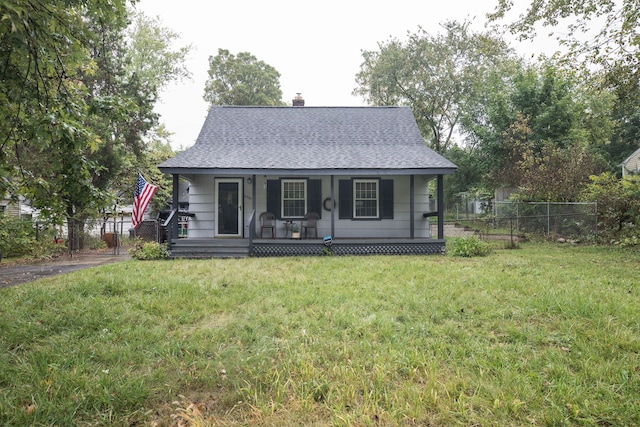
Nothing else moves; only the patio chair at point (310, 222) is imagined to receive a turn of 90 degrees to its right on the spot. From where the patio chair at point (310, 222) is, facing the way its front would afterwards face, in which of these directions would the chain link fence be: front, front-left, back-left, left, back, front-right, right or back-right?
back-right

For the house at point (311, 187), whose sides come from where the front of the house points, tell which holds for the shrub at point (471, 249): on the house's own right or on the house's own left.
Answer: on the house's own left

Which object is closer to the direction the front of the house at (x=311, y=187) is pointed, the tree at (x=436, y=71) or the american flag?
the american flag

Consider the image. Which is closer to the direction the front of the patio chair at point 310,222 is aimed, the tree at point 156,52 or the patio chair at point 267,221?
the patio chair

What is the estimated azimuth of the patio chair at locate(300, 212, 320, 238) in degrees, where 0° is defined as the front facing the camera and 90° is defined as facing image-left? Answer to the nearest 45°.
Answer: approximately 45°

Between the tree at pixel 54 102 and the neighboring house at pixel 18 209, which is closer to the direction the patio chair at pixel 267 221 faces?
the tree

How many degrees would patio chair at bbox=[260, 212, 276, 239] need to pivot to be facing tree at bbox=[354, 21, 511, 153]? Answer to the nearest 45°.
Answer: approximately 135° to its left

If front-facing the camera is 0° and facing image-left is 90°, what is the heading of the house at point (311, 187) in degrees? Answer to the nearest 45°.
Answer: approximately 0°

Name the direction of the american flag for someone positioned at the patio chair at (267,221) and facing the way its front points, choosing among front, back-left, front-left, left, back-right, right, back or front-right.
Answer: right

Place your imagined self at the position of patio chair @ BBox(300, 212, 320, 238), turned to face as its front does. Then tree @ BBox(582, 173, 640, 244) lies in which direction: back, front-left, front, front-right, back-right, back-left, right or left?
back-left

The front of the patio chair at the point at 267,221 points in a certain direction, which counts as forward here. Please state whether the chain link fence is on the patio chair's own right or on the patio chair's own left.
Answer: on the patio chair's own left

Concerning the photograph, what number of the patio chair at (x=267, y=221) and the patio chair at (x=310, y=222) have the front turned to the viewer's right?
0

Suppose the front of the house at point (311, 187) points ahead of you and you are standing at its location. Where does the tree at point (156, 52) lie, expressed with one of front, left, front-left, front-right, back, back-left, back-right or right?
back-right

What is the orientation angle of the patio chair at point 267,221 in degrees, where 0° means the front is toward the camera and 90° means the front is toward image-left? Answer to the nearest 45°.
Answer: approximately 0°

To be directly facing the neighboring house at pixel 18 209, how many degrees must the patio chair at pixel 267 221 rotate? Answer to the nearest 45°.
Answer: approximately 90° to its right
